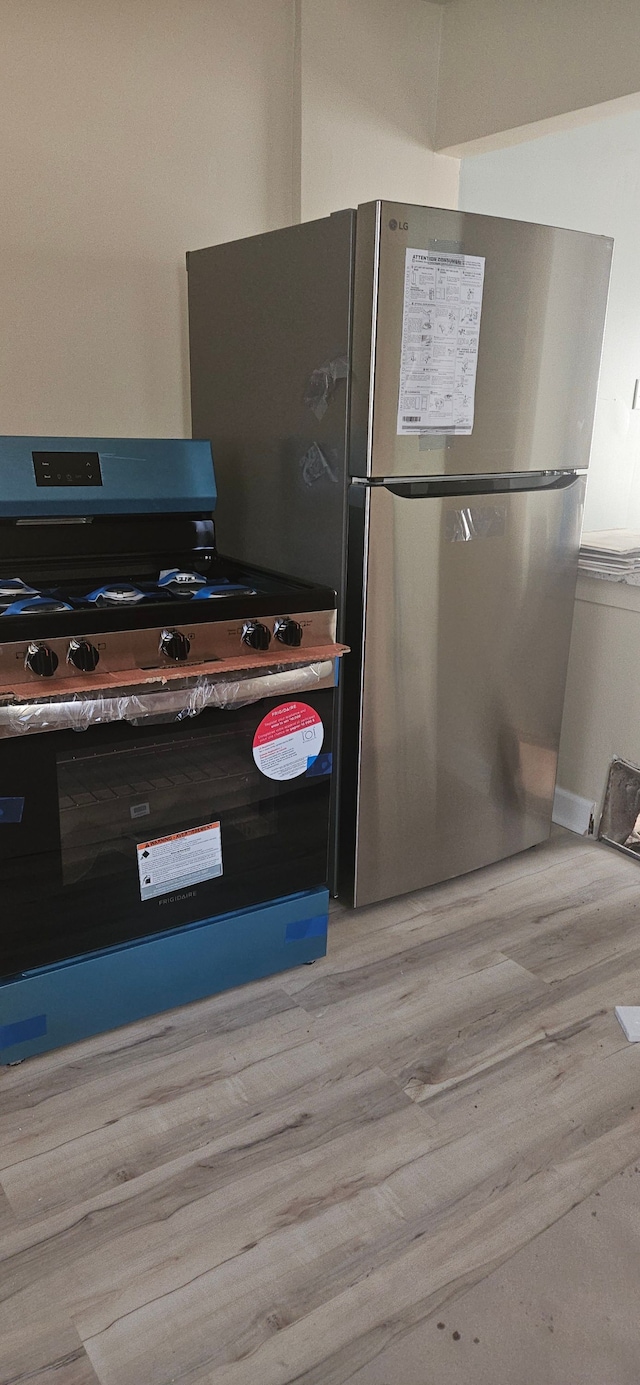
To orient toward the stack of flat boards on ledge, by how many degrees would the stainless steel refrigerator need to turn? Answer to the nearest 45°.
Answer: approximately 90° to its left

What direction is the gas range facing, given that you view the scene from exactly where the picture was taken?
facing the viewer and to the right of the viewer
